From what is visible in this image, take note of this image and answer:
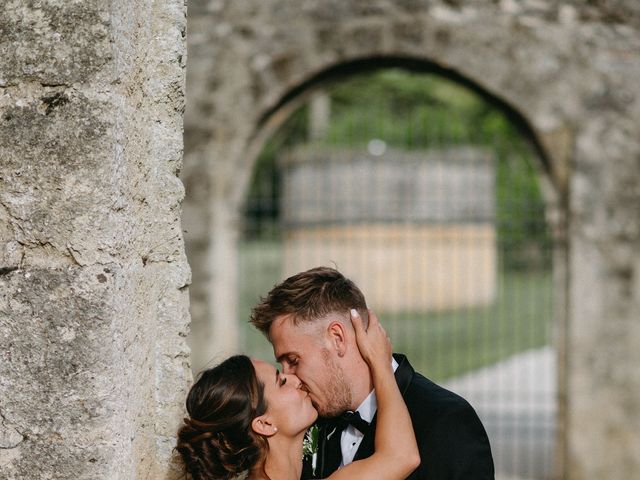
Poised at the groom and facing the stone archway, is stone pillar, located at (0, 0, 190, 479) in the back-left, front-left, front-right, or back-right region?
back-left

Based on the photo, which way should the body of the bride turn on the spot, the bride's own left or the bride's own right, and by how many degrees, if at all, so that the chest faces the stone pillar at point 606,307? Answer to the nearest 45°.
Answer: approximately 45° to the bride's own left

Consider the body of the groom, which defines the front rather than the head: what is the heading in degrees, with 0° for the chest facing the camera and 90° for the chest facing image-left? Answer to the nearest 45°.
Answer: approximately 45°

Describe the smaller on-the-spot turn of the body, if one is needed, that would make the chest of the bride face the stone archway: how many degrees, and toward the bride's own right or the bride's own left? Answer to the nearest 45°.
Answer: approximately 45° to the bride's own left

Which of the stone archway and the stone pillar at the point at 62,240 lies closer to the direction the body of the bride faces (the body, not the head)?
the stone archway

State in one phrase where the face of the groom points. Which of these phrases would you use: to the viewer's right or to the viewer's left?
to the viewer's left

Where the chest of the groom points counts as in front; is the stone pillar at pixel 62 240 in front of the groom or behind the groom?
in front

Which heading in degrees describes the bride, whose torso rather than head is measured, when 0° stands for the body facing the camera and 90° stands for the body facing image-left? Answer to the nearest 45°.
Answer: approximately 270°

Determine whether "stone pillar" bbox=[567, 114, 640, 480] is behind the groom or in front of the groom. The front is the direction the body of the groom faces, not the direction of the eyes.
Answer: behind

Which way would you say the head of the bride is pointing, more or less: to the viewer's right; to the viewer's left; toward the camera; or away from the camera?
to the viewer's right

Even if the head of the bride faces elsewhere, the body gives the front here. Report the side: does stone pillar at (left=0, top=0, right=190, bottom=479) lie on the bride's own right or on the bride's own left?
on the bride's own right

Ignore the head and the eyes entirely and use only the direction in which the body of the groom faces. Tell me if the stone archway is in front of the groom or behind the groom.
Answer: behind
